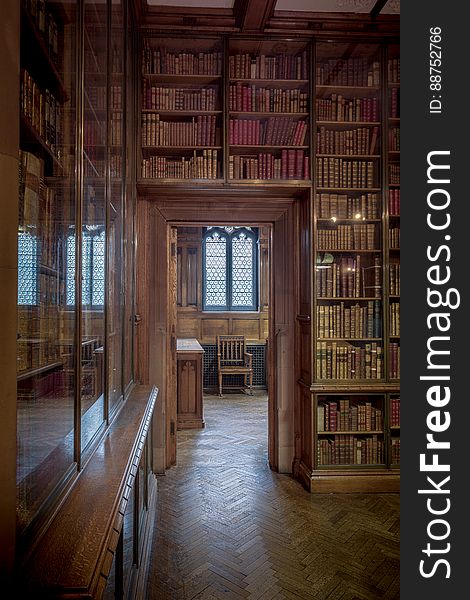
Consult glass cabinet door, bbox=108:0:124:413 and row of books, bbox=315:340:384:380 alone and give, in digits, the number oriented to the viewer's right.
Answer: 1

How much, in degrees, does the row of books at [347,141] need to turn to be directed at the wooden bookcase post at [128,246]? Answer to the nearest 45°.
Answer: approximately 45° to its right

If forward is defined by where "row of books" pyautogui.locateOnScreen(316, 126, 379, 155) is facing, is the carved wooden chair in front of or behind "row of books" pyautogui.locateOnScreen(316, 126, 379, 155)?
behind

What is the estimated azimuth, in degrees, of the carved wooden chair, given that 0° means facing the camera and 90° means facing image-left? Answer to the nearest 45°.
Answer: approximately 0°

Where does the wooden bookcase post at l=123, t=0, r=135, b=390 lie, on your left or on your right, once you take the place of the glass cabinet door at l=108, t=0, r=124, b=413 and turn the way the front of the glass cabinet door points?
on your left

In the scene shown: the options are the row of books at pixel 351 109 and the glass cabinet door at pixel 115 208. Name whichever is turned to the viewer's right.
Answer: the glass cabinet door

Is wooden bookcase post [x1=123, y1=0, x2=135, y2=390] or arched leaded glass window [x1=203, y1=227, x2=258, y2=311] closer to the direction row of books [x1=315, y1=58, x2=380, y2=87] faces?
the wooden bookcase post

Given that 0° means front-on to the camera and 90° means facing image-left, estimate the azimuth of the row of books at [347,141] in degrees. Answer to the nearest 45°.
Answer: approximately 0°
